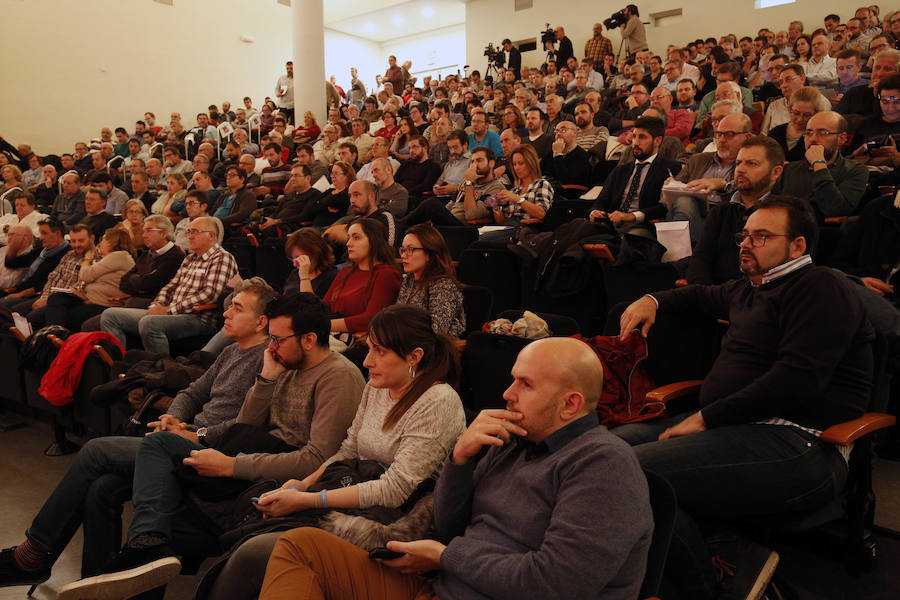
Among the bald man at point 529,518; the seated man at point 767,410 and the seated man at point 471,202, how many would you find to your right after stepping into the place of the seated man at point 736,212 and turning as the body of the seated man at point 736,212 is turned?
1

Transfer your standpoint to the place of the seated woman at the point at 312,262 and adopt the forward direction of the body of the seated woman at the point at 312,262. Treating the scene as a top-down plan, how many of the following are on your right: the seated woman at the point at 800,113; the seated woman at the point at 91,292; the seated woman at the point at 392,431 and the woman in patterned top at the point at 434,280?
1

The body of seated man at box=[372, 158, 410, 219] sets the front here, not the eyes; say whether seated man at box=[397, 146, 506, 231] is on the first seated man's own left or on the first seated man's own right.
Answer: on the first seated man's own left

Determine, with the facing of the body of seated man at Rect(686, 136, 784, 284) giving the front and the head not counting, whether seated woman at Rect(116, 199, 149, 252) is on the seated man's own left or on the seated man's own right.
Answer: on the seated man's own right

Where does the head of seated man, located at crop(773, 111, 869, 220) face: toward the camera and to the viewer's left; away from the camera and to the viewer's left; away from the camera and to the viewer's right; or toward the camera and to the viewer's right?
toward the camera and to the viewer's left

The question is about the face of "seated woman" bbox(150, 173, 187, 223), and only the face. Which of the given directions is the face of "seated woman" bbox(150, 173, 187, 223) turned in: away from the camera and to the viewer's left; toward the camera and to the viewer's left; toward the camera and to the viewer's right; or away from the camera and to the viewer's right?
toward the camera and to the viewer's left

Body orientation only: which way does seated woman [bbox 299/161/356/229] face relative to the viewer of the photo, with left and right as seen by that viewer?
facing the viewer and to the left of the viewer

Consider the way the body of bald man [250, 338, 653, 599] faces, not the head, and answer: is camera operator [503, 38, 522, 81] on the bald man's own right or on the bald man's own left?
on the bald man's own right

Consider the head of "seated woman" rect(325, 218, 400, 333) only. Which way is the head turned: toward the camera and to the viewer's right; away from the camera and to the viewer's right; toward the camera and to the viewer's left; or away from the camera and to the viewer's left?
toward the camera and to the viewer's left

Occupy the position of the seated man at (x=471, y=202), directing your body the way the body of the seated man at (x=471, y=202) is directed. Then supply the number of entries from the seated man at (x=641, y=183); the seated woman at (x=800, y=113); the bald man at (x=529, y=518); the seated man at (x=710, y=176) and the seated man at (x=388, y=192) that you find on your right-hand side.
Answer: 1

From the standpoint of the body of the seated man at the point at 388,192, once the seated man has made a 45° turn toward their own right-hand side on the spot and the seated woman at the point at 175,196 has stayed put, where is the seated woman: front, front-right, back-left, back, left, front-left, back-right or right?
front-right

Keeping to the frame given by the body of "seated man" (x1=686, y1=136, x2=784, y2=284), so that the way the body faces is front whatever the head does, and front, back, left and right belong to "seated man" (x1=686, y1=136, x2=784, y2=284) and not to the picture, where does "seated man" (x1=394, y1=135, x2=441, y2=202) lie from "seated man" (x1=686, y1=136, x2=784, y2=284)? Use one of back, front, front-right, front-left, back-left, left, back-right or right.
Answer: right

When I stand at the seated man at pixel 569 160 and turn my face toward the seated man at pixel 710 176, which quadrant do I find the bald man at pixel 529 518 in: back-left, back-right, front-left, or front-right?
front-right

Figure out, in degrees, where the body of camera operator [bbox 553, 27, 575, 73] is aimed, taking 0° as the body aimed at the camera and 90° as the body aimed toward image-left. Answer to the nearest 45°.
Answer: approximately 90°

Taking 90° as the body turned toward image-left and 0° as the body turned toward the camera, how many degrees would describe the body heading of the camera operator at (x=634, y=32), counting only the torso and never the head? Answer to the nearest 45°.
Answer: approximately 90°

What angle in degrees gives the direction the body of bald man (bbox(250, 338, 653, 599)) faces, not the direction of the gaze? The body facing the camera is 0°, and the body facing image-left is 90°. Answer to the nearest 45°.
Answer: approximately 90°
